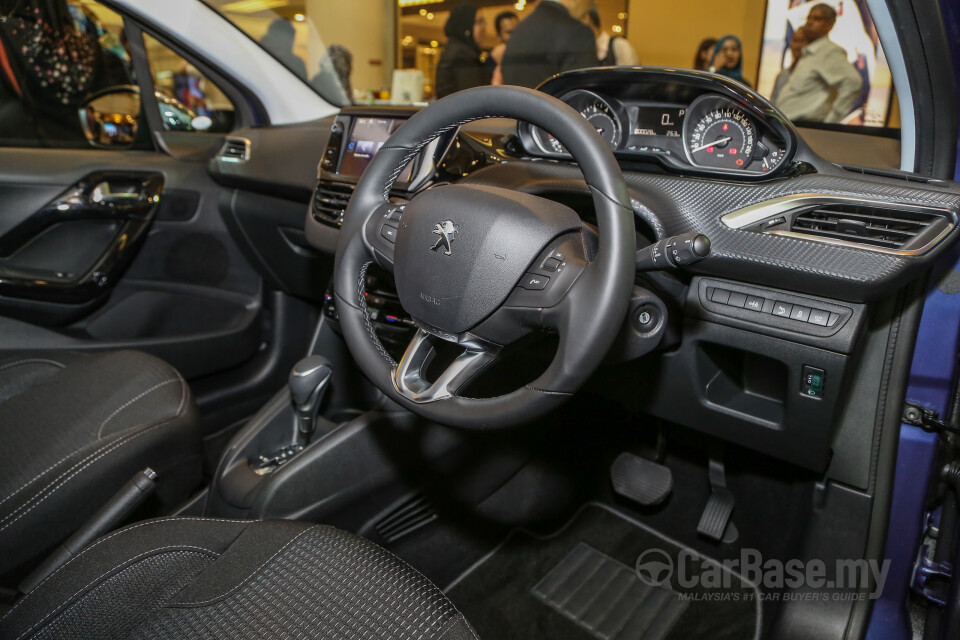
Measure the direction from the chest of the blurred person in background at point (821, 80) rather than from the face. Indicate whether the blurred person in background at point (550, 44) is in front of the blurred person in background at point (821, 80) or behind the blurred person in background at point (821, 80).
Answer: in front

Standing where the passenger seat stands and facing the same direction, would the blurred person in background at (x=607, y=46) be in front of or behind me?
in front

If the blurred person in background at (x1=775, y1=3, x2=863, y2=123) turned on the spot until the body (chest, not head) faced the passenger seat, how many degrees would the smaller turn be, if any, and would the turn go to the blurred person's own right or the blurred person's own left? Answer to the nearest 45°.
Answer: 0° — they already face it

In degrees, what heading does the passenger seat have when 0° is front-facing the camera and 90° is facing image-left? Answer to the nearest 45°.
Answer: approximately 225°

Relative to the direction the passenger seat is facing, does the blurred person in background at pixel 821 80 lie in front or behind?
in front
